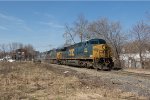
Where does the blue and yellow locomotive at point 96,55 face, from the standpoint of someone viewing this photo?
facing the viewer and to the right of the viewer
